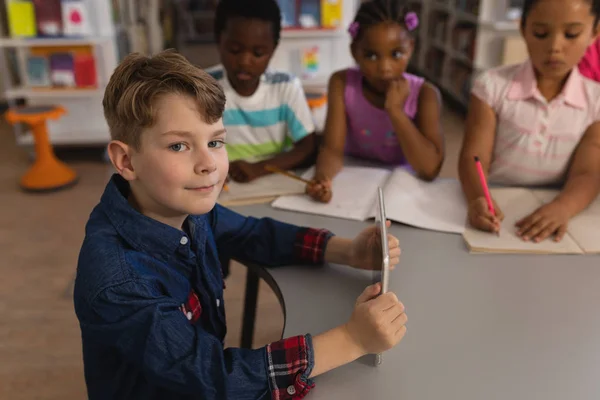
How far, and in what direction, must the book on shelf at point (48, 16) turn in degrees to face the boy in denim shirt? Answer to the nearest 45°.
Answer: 0° — it already faces them

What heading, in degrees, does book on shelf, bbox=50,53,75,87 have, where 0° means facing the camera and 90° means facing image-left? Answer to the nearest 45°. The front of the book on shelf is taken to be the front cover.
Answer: approximately 0°

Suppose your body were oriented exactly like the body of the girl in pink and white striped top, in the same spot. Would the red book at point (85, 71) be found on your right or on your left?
on your right

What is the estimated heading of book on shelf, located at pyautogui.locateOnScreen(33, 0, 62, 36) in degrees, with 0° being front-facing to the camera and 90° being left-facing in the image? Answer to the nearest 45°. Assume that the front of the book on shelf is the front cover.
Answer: approximately 0°

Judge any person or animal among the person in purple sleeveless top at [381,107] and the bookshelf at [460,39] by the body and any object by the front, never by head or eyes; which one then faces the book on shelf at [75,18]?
the bookshelf

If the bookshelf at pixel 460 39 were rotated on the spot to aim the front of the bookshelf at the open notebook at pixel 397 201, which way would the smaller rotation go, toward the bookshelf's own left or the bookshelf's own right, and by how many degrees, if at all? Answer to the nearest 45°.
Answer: approximately 45° to the bookshelf's own left
